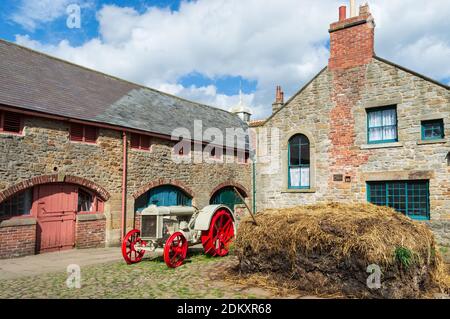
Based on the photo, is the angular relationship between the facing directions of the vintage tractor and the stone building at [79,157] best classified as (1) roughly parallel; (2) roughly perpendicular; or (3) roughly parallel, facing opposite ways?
roughly perpendicular

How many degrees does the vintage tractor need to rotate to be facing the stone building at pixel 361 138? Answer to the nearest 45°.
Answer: approximately 180°

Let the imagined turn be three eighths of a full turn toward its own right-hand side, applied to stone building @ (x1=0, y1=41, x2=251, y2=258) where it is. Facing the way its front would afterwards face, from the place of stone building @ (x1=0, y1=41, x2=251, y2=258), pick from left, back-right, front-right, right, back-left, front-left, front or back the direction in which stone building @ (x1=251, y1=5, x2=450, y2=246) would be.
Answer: back

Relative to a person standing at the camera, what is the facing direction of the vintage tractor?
facing the viewer and to the left of the viewer

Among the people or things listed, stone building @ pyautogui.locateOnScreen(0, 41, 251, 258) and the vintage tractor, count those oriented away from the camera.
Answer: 0

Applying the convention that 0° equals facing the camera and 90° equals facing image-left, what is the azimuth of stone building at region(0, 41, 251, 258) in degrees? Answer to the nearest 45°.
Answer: approximately 315°
